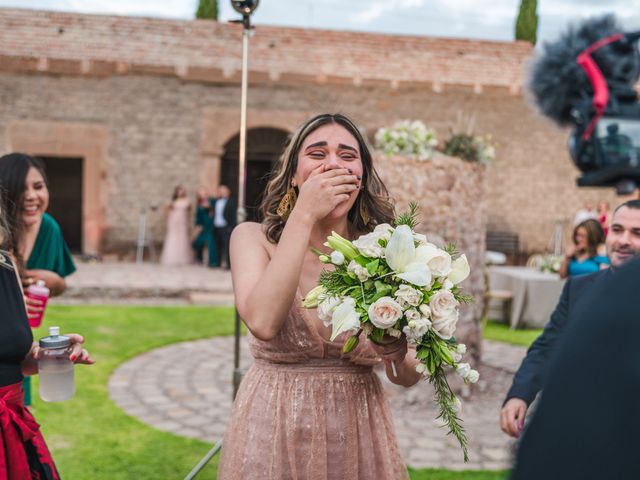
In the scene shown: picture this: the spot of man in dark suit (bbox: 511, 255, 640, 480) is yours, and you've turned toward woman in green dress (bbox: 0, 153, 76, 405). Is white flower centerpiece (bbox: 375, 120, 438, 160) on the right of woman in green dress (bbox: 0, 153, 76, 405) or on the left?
right

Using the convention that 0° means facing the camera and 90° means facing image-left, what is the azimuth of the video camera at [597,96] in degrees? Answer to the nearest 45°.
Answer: approximately 135°

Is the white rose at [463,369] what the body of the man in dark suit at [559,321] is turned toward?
yes

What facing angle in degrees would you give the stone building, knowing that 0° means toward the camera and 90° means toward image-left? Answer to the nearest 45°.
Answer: approximately 0°

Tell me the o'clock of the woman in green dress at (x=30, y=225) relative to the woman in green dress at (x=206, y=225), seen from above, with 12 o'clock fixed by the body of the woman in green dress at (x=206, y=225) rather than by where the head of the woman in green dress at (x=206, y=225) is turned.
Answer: the woman in green dress at (x=30, y=225) is roughly at 12 o'clock from the woman in green dress at (x=206, y=225).

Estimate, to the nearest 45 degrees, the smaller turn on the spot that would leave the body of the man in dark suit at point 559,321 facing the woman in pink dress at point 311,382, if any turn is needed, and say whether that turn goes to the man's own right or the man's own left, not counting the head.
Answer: approximately 45° to the man's own right
